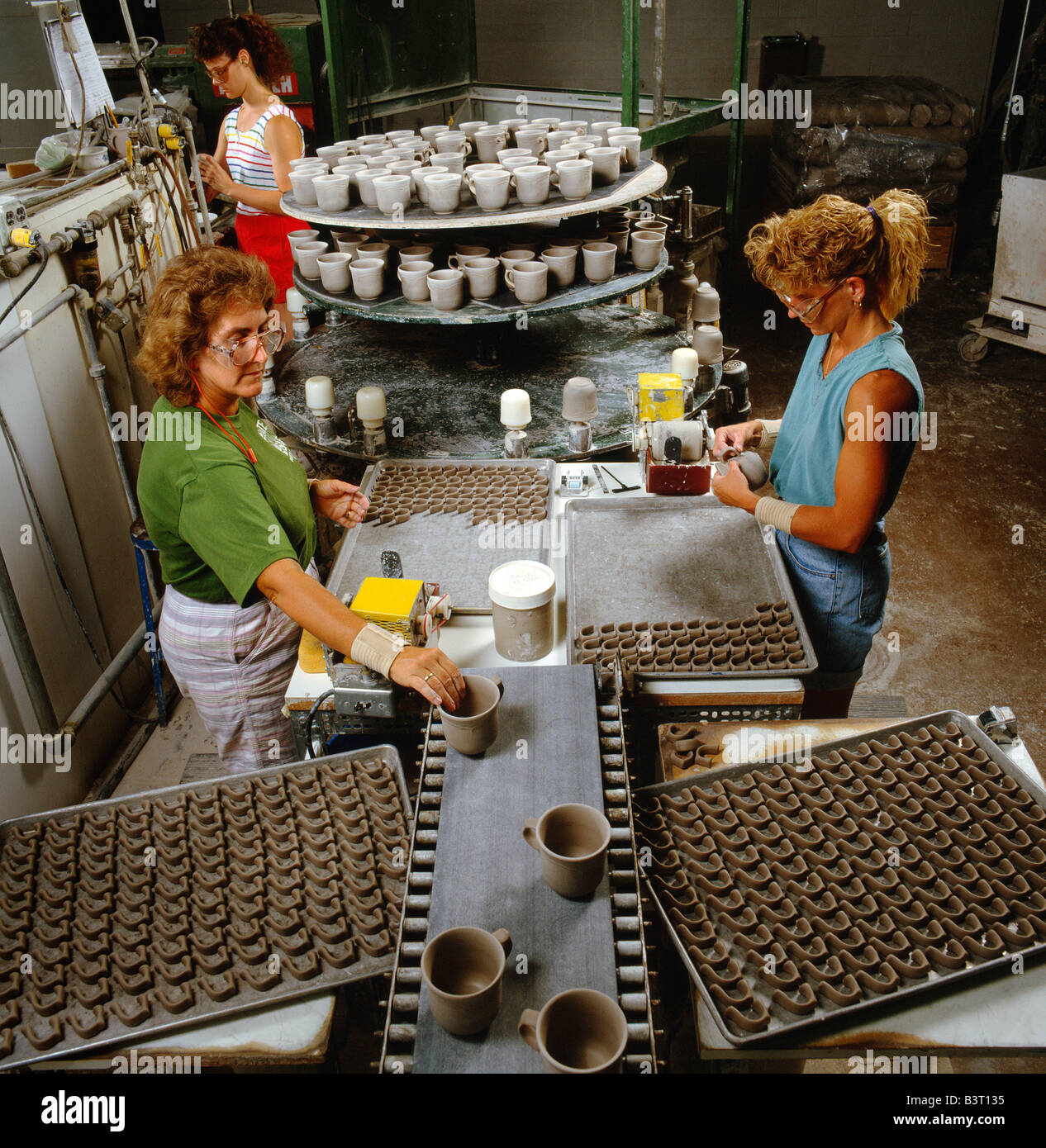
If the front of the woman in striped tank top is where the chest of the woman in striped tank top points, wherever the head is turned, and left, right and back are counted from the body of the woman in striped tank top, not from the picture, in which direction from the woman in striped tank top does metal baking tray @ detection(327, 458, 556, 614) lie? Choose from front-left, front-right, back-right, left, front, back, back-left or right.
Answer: front-left

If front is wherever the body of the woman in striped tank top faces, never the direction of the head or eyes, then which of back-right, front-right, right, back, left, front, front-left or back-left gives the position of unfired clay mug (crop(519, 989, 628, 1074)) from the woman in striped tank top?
front-left

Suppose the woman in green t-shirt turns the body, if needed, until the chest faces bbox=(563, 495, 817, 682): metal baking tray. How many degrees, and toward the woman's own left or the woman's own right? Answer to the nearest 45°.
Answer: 0° — they already face it

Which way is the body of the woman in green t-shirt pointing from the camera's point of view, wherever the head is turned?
to the viewer's right

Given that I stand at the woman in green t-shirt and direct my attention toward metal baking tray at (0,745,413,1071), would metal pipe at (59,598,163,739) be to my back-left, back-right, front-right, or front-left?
back-right

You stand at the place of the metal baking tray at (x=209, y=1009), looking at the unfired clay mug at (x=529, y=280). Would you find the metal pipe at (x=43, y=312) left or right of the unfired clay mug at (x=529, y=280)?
left

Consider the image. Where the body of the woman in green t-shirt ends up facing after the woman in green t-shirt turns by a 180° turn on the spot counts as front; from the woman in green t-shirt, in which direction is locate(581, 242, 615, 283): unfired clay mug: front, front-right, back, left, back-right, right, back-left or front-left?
back-right
